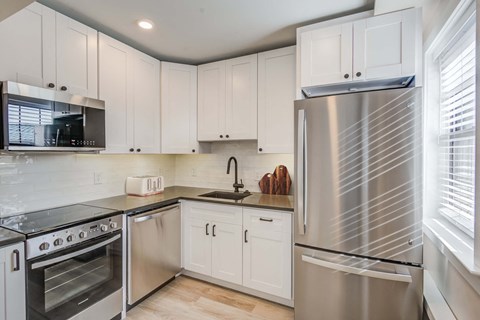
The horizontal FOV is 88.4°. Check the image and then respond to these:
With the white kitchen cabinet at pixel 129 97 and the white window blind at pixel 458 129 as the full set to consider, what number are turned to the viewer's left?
1

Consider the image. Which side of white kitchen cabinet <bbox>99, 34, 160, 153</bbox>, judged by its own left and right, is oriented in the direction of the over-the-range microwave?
right

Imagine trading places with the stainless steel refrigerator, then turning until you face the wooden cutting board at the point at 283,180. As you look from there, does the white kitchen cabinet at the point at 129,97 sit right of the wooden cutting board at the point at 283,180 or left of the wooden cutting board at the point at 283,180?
left

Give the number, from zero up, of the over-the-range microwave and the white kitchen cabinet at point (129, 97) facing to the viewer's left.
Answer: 0

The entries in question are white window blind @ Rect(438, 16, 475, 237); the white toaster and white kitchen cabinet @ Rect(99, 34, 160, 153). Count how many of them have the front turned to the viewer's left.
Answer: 1

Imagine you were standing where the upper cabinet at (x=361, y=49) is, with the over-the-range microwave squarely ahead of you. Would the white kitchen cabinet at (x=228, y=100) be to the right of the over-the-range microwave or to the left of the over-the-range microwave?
right

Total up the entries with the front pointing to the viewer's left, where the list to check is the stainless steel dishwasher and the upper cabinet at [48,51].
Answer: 0

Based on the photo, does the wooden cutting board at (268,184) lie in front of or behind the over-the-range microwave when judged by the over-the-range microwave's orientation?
in front

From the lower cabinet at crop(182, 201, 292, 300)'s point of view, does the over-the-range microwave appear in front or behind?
in front

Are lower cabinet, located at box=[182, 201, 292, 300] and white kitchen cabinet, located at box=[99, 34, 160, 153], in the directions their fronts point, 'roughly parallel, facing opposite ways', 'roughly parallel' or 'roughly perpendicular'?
roughly perpendicular

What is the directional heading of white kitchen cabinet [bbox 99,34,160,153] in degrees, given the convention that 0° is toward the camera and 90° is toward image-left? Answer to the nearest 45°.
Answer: approximately 315°

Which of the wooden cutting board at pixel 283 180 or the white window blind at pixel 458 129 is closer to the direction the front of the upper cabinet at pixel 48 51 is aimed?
the white window blind

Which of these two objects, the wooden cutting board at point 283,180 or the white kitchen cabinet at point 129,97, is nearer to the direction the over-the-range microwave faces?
the wooden cutting board
